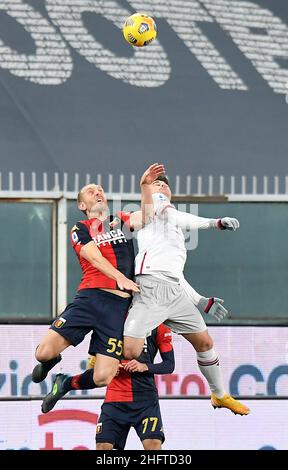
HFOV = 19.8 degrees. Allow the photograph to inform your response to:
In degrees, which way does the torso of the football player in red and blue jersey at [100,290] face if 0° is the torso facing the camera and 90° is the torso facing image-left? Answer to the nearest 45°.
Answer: approximately 315°
